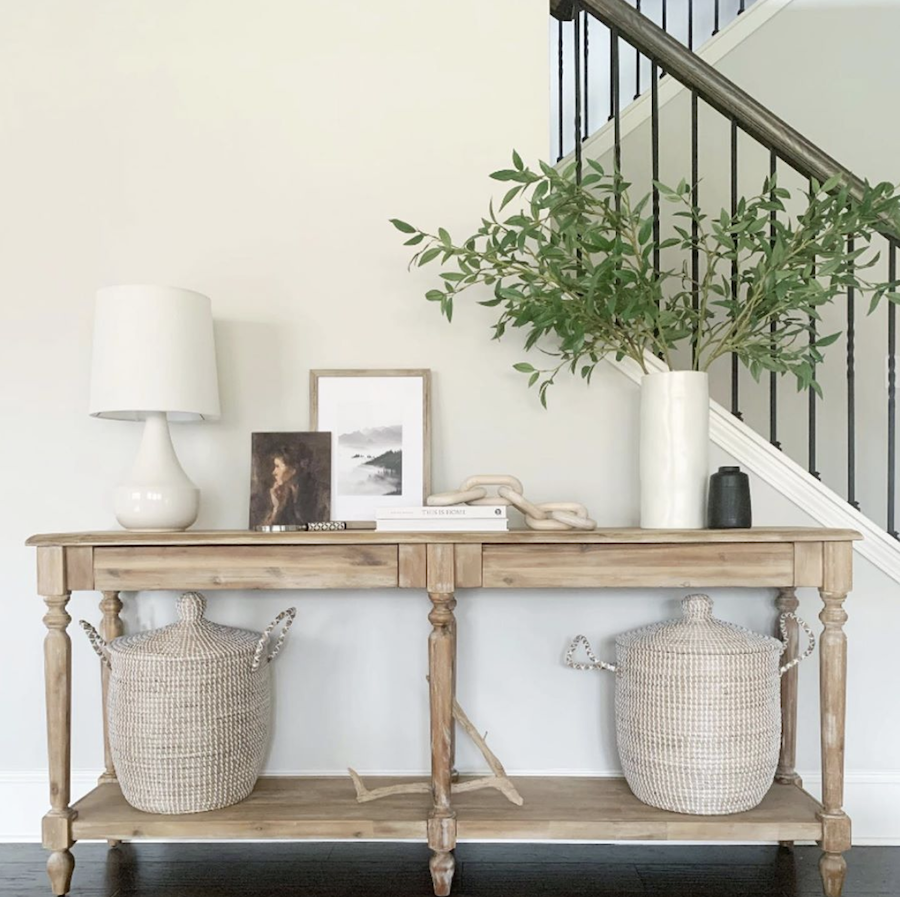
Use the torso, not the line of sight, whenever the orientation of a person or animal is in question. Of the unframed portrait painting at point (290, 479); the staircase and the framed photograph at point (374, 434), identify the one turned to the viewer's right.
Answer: the staircase

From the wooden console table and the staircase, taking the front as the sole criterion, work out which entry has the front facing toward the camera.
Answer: the wooden console table

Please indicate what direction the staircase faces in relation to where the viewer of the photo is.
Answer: facing to the right of the viewer

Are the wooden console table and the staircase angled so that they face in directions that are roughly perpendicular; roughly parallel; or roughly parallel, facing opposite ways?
roughly perpendicular

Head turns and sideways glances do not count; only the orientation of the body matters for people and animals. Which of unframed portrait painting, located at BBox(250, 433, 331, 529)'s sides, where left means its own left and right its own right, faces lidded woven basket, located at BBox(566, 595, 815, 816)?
left

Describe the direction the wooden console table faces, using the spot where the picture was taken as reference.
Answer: facing the viewer

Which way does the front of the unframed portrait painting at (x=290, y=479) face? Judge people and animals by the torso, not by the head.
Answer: toward the camera

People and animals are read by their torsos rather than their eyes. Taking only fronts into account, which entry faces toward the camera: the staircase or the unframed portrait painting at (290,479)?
the unframed portrait painting

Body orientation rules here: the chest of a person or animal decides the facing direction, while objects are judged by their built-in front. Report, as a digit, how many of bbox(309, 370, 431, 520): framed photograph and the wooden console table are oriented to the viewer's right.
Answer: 0

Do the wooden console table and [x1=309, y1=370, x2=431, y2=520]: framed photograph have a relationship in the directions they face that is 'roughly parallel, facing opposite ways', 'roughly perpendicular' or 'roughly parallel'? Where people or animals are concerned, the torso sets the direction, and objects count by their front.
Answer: roughly parallel

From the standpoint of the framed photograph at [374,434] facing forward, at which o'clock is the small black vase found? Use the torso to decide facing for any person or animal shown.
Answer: The small black vase is roughly at 10 o'clock from the framed photograph.
